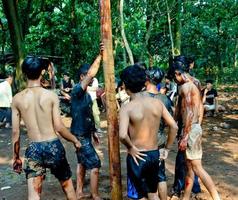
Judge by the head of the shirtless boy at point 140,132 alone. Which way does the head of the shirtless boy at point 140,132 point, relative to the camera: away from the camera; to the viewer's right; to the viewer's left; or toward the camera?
away from the camera

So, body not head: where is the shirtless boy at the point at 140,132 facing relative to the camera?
away from the camera

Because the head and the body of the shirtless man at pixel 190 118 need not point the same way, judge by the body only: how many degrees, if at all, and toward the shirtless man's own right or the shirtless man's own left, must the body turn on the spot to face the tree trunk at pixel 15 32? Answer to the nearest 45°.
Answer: approximately 45° to the shirtless man's own right

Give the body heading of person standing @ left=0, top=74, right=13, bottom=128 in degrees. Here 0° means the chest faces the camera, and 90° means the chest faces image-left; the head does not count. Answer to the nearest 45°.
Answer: approximately 270°

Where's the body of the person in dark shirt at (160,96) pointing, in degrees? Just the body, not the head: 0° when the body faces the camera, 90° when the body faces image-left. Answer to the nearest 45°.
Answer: approximately 135°

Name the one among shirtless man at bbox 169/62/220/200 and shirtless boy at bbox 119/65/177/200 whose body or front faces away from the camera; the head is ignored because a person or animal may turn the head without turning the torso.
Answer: the shirtless boy

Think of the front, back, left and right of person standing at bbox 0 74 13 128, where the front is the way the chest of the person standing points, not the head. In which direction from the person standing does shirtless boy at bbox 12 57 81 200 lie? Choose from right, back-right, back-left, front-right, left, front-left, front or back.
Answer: right
